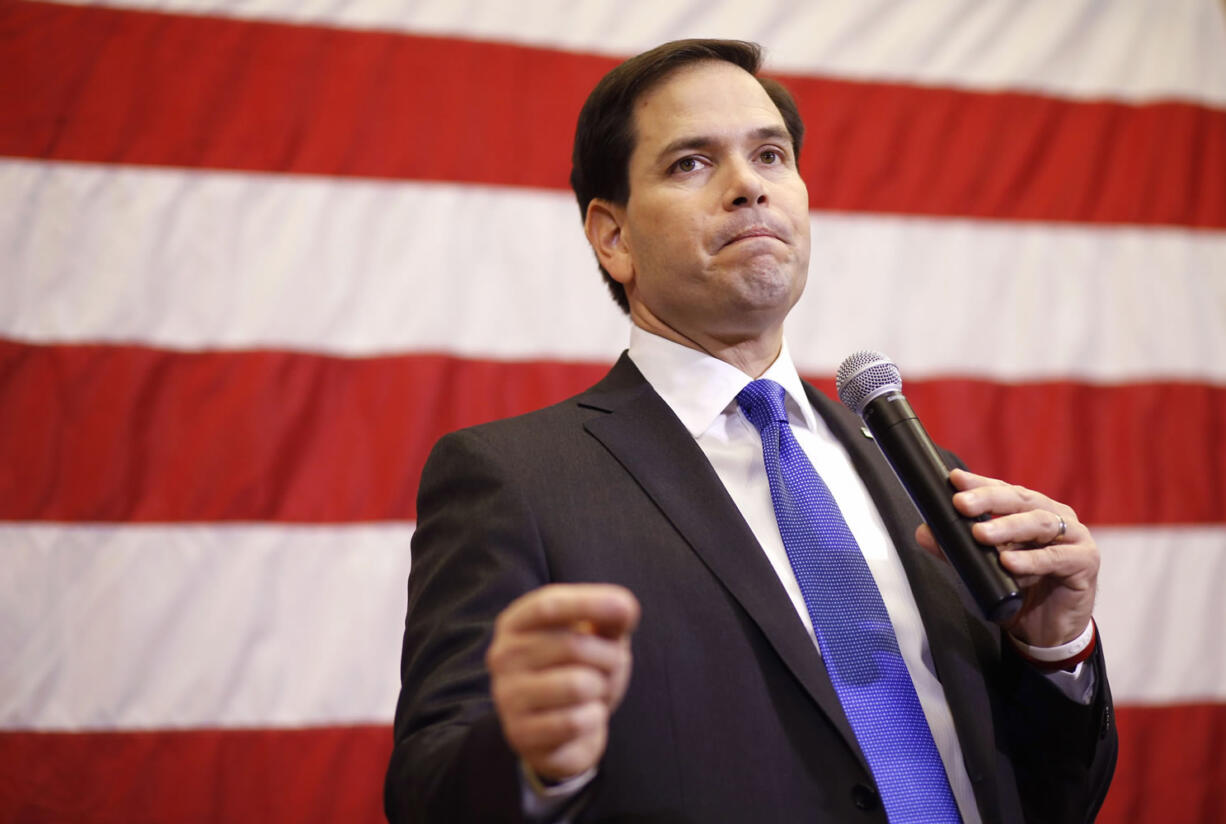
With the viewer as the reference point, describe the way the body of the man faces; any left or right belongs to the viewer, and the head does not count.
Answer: facing the viewer and to the right of the viewer
